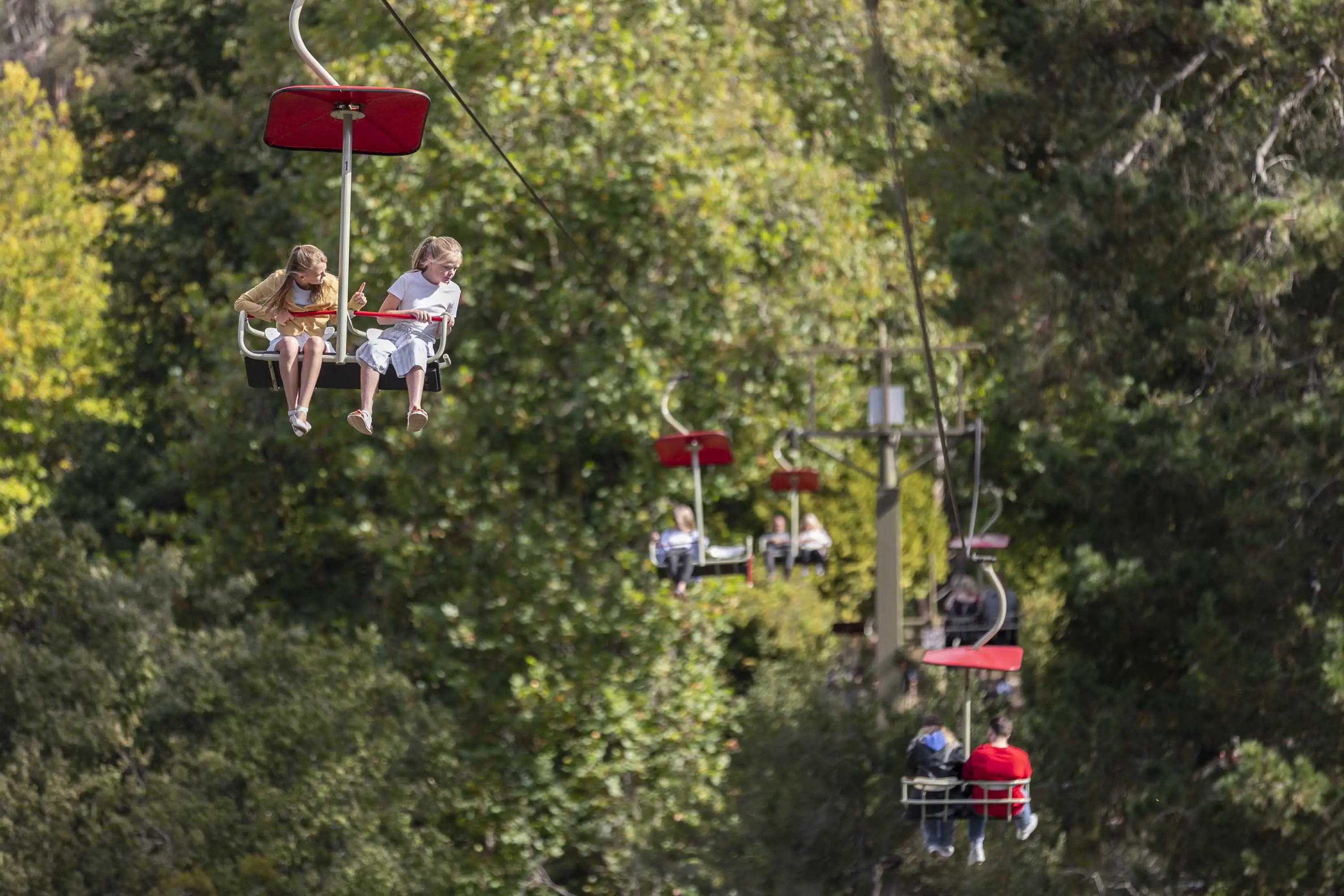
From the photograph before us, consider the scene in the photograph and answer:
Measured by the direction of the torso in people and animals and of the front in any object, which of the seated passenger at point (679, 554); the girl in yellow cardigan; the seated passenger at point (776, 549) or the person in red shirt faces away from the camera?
the person in red shirt

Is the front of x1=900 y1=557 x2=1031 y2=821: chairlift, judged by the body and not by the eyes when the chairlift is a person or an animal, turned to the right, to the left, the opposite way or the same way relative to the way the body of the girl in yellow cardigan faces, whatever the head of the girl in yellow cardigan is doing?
the opposite way

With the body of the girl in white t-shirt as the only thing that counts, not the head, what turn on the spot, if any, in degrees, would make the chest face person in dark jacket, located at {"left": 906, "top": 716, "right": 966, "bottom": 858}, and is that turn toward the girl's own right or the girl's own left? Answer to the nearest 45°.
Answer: approximately 135° to the girl's own left

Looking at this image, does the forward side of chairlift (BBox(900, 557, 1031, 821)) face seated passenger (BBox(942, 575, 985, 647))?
yes

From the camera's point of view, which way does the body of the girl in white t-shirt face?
toward the camera

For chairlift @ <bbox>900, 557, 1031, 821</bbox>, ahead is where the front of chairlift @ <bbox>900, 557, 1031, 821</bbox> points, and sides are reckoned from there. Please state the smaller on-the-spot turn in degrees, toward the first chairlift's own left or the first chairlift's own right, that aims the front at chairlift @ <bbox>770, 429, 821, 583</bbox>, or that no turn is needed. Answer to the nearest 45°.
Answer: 0° — it already faces it

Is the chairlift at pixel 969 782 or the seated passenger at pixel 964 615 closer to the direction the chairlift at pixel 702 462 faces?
the chairlift

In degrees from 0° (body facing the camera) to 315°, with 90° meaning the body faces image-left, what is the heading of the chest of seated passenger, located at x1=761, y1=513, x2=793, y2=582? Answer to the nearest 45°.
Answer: approximately 0°

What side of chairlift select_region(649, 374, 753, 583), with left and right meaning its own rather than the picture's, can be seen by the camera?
front

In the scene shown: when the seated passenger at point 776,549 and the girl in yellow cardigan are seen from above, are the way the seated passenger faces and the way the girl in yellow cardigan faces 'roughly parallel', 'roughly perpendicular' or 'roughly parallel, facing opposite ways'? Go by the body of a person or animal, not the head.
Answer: roughly parallel

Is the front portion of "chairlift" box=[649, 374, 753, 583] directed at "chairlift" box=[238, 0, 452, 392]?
yes

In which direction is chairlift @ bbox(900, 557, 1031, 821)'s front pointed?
away from the camera

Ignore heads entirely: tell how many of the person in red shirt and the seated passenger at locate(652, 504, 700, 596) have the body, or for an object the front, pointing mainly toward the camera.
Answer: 1

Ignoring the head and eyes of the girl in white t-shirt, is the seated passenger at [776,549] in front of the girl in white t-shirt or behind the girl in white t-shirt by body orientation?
behind

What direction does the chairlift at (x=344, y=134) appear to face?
toward the camera

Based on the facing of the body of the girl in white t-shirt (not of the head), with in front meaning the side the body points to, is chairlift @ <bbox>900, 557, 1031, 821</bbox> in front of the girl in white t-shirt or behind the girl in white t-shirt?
behind

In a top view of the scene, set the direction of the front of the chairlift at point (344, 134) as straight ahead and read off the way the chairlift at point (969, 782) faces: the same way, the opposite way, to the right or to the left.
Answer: the opposite way

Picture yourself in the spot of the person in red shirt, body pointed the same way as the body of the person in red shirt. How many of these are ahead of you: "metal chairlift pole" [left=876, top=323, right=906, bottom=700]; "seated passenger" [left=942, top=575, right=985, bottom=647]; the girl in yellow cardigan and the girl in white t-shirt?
2
